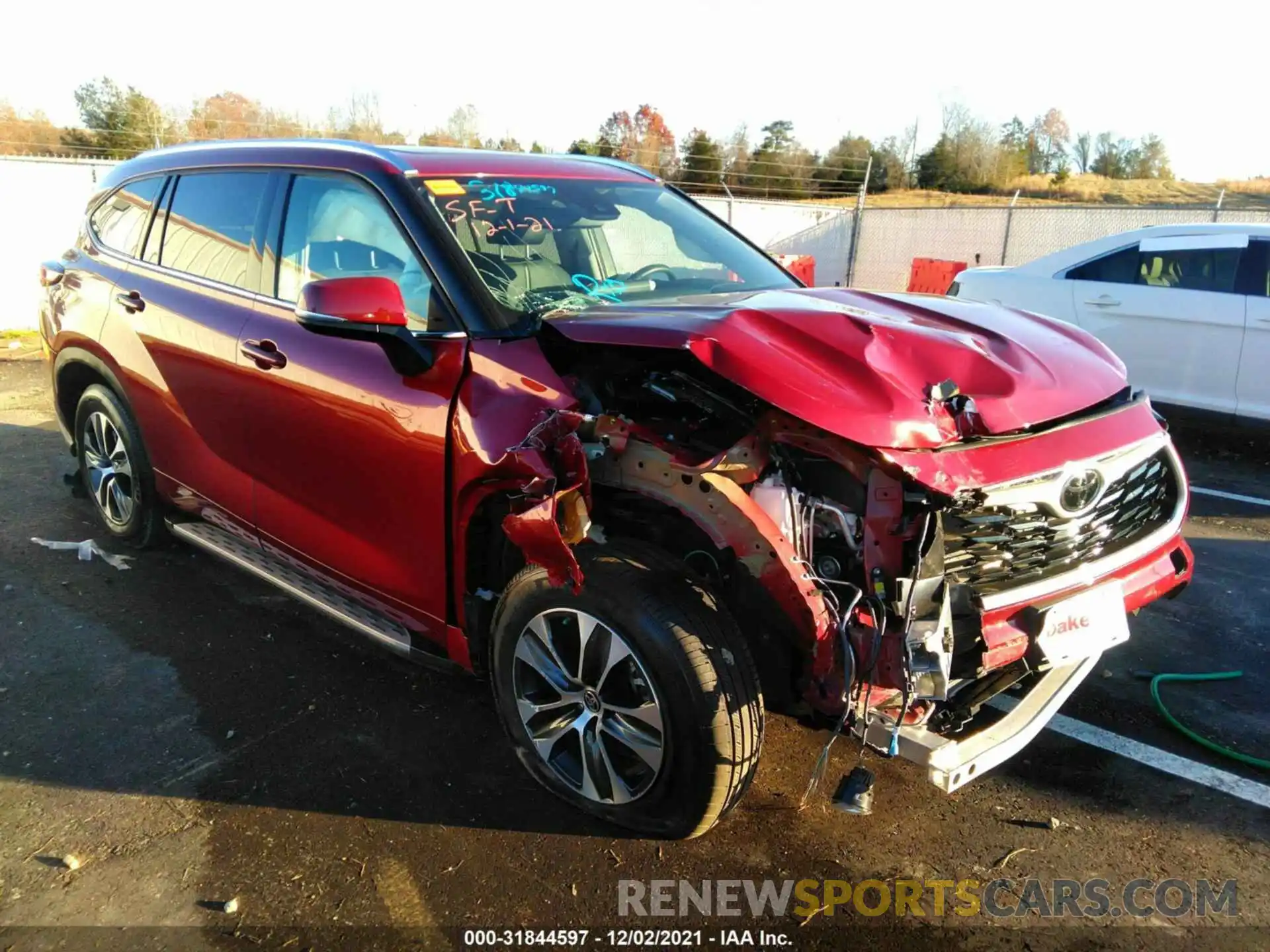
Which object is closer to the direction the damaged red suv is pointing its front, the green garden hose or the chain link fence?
the green garden hose

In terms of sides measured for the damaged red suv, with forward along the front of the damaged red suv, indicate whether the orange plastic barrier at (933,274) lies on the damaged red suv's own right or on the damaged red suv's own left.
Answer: on the damaged red suv's own left

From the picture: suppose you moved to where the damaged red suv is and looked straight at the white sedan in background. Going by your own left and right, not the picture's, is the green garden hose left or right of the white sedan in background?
right

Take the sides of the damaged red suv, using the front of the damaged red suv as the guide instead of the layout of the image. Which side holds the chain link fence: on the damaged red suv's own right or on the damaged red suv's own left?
on the damaged red suv's own left

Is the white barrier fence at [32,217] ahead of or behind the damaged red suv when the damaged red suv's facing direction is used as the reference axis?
behind

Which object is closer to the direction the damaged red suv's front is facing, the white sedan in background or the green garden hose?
the green garden hose

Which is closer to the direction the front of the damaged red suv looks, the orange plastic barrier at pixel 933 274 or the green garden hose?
the green garden hose

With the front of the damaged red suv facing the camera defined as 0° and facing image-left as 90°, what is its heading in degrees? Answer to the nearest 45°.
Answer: approximately 315°

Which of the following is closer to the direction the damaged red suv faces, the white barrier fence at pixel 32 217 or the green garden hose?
the green garden hose

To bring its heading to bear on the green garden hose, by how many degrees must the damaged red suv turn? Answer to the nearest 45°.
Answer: approximately 45° to its left

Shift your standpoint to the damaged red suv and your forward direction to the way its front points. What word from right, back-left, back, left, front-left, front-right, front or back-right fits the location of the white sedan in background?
left
